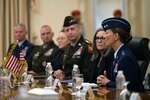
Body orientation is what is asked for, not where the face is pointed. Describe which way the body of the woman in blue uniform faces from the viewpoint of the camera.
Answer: to the viewer's left

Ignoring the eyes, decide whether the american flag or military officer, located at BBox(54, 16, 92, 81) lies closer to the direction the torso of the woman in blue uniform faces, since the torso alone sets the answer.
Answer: the american flag

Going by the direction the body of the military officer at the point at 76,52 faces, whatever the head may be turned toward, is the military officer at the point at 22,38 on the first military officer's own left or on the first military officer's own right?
on the first military officer's own right

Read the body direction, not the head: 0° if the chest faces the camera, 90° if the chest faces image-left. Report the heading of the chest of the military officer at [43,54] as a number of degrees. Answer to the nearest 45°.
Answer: approximately 0°

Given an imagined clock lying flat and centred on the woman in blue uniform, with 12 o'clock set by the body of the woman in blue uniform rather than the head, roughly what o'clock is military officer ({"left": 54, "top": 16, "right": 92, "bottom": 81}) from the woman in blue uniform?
The military officer is roughly at 2 o'clock from the woman in blue uniform.

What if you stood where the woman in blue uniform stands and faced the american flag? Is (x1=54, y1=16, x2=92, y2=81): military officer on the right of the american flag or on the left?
right
